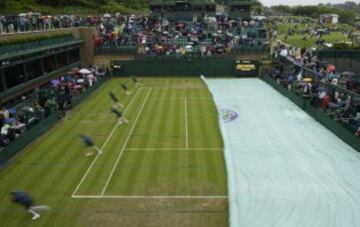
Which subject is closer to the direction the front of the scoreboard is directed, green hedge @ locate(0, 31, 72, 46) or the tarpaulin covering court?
the tarpaulin covering court

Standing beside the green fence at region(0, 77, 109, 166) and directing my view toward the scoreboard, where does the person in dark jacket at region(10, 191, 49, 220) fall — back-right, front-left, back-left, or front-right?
back-right

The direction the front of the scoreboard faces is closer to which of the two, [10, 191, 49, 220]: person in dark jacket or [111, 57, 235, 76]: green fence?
the person in dark jacket

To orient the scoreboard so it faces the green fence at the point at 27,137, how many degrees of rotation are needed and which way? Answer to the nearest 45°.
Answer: approximately 45° to its right

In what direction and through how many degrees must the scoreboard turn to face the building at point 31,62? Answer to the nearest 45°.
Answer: approximately 45° to its right

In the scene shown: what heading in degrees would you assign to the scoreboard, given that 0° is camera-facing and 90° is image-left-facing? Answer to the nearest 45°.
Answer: approximately 0°

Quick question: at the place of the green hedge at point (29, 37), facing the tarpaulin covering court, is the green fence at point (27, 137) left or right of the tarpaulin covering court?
right

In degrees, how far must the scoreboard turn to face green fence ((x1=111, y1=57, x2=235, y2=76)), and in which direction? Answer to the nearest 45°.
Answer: approximately 90° to its right

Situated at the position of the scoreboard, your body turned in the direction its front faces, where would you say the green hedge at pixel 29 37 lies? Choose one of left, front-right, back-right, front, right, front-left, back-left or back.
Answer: front-right

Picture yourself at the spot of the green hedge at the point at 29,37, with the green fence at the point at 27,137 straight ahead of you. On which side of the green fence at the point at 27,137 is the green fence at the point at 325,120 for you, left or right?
left

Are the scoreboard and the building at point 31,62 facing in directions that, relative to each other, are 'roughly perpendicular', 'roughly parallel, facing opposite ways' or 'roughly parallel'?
roughly perpendicular

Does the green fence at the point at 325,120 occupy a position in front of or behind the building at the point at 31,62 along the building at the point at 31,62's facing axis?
in front
